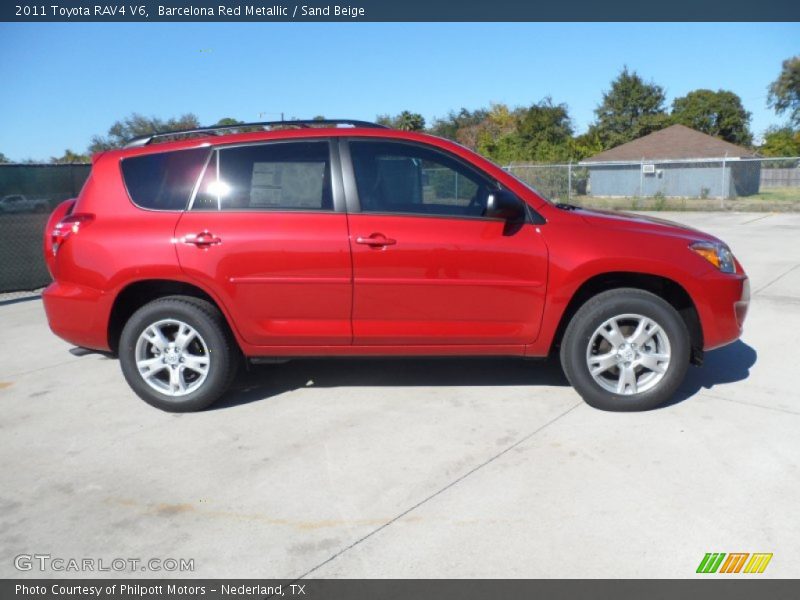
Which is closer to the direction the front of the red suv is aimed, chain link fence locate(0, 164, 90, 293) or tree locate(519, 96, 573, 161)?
the tree

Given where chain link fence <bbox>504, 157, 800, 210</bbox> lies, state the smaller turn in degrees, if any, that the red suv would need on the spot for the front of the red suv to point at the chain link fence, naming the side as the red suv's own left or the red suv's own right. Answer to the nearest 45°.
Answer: approximately 45° to the red suv's own left

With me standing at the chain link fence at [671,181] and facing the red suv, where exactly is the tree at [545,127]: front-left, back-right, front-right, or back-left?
back-right

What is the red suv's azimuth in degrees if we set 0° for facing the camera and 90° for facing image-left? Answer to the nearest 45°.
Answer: approximately 270°

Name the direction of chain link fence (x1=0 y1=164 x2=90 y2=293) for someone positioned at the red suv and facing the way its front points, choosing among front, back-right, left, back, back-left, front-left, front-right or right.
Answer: back-left

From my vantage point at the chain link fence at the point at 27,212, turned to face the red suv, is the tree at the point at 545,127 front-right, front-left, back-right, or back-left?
back-left

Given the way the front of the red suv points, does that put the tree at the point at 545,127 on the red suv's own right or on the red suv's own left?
on the red suv's own left
